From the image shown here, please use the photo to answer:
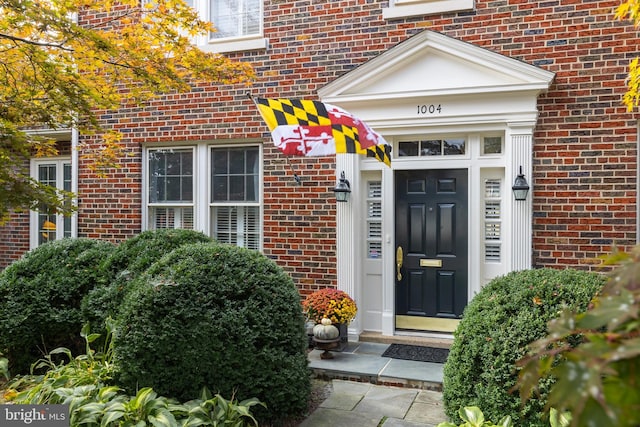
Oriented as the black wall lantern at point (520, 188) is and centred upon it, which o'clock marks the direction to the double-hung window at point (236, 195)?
The double-hung window is roughly at 3 o'clock from the black wall lantern.

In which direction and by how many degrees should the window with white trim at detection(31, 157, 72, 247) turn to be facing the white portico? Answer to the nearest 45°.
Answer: approximately 45° to its left

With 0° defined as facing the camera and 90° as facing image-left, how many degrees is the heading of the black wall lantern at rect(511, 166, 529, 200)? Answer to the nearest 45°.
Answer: approximately 0°

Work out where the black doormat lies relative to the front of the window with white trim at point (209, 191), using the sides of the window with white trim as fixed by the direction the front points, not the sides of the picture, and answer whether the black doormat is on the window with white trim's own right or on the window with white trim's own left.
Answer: on the window with white trim's own left

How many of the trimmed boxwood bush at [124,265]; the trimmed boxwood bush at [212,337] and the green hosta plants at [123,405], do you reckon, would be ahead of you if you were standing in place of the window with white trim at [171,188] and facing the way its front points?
3

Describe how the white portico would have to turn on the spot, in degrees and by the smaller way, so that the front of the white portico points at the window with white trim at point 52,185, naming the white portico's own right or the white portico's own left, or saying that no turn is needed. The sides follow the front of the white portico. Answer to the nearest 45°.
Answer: approximately 90° to the white portico's own right

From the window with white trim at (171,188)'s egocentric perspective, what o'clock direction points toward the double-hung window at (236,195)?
The double-hung window is roughly at 10 o'clock from the window with white trim.
